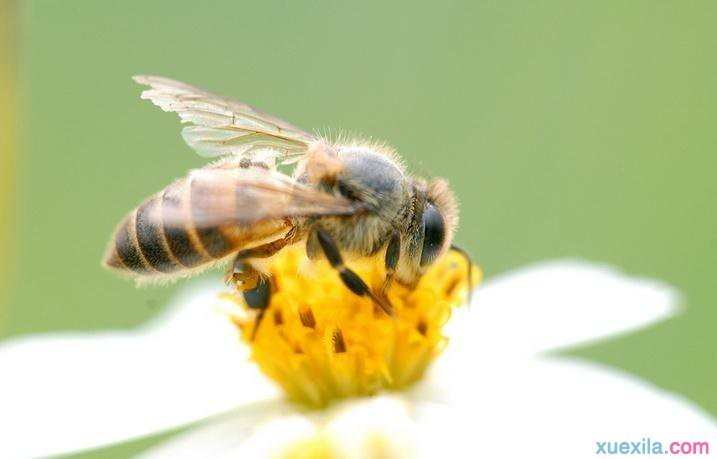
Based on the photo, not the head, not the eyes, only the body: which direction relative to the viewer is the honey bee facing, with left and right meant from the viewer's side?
facing to the right of the viewer
